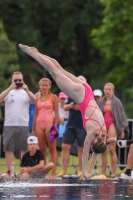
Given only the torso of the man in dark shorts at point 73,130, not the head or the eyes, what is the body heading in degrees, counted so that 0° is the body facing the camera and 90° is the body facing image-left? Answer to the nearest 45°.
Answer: approximately 45°

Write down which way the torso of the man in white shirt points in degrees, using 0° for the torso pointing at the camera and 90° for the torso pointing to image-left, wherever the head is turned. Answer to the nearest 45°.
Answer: approximately 0°

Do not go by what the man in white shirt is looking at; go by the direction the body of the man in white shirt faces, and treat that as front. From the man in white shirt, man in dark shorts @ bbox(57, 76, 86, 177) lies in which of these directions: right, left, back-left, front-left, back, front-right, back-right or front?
left

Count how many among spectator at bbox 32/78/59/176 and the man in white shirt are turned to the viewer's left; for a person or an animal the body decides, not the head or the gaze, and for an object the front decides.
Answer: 0

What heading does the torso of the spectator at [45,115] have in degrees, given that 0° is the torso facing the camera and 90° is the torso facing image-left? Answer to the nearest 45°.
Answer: approximately 0°

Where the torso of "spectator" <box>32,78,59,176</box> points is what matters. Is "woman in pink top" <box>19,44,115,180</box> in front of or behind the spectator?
in front

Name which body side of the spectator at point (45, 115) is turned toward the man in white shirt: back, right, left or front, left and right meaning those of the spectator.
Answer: right
